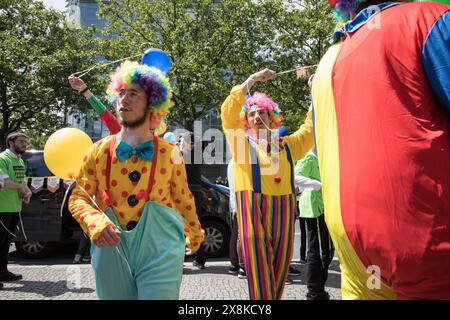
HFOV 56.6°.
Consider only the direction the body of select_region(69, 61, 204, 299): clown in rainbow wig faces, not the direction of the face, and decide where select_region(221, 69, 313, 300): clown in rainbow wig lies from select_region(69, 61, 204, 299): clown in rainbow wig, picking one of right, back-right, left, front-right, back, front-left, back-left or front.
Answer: back-left

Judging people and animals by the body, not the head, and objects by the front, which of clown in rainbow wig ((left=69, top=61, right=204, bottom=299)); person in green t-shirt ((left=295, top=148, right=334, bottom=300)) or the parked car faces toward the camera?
the clown in rainbow wig

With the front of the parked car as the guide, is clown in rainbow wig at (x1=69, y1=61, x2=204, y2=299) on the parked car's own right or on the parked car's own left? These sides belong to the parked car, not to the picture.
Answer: on the parked car's own right

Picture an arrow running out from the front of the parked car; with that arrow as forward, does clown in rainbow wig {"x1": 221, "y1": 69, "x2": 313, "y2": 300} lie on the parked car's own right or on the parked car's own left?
on the parked car's own right

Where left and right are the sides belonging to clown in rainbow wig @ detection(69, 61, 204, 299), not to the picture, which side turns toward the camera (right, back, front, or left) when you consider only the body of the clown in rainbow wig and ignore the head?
front

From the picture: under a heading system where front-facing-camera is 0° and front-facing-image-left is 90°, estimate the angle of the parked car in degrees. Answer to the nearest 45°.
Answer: approximately 270°

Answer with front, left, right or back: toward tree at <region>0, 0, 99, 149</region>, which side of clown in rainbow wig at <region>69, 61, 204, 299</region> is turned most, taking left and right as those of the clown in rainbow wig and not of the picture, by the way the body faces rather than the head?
back

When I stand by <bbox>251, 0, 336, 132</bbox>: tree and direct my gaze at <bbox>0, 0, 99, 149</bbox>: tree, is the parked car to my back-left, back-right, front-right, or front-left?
front-left

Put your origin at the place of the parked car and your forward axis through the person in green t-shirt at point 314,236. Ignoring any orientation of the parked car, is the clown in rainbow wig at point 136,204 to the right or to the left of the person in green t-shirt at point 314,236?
right
